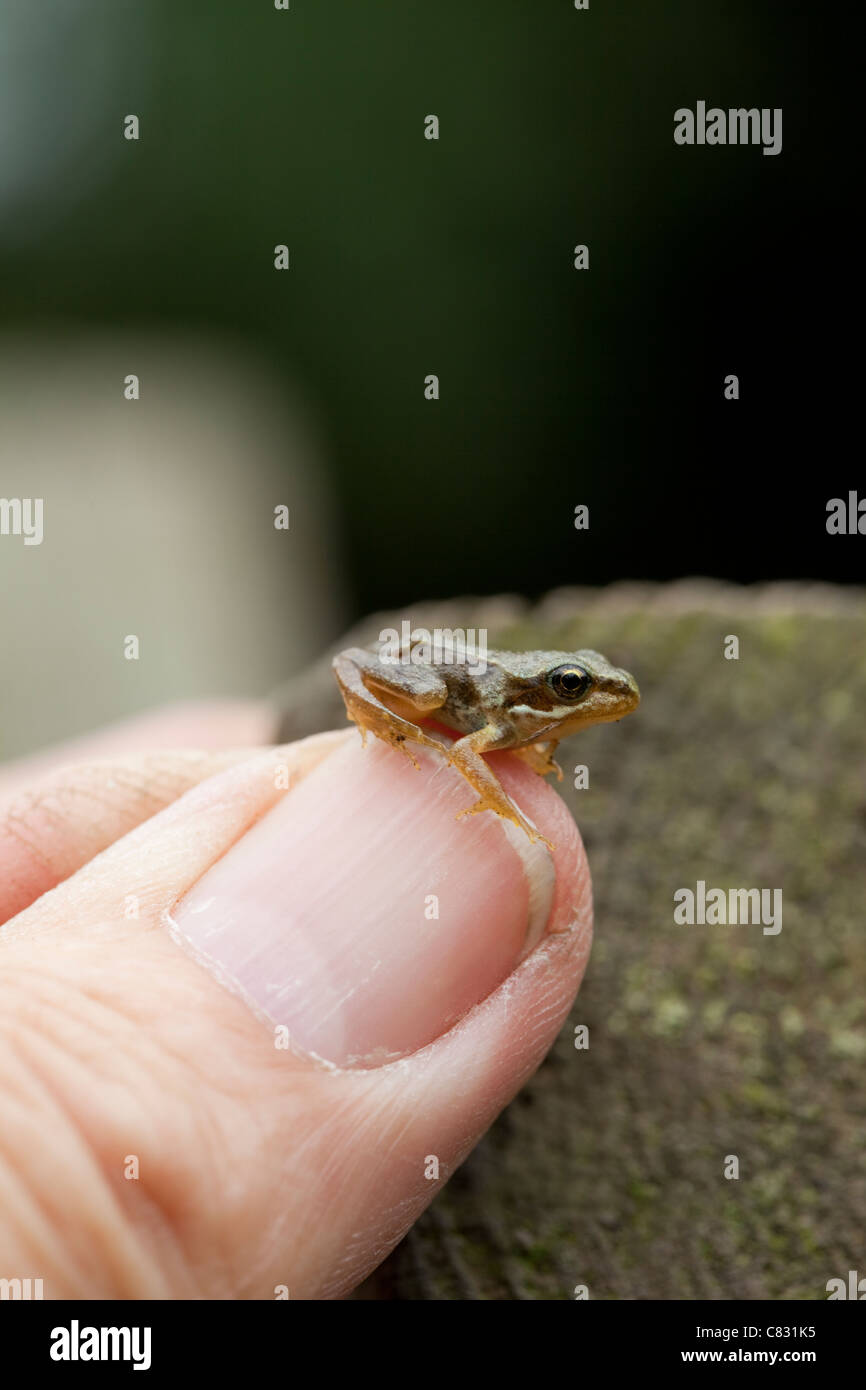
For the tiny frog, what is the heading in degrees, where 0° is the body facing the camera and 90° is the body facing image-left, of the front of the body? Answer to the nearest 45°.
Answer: approximately 270°
